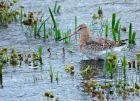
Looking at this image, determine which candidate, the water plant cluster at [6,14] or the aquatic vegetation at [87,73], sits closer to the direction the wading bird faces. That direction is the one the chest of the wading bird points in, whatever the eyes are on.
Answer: the water plant cluster

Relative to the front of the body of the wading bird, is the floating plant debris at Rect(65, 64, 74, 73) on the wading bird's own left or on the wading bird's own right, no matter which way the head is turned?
on the wading bird's own left

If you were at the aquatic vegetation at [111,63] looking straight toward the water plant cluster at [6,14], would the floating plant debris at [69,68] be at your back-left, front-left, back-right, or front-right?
front-left

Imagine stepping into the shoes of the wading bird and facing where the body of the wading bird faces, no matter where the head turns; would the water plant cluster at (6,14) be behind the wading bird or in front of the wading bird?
in front

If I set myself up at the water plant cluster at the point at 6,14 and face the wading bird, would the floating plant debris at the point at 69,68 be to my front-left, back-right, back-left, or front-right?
front-right

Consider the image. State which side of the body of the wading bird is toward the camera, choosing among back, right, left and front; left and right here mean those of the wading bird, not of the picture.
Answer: left

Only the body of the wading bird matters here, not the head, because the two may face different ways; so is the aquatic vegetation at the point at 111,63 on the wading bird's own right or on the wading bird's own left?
on the wading bird's own left

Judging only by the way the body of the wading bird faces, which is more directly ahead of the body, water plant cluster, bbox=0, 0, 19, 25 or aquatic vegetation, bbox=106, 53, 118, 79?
the water plant cluster

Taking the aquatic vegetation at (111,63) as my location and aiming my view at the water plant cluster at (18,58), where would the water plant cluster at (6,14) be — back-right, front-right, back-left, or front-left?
front-right

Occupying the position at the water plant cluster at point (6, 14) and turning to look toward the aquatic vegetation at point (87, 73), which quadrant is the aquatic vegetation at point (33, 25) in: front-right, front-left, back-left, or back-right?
front-left

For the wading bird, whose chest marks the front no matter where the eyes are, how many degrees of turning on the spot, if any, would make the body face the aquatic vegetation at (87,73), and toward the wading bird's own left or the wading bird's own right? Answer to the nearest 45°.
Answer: approximately 90° to the wading bird's own left
